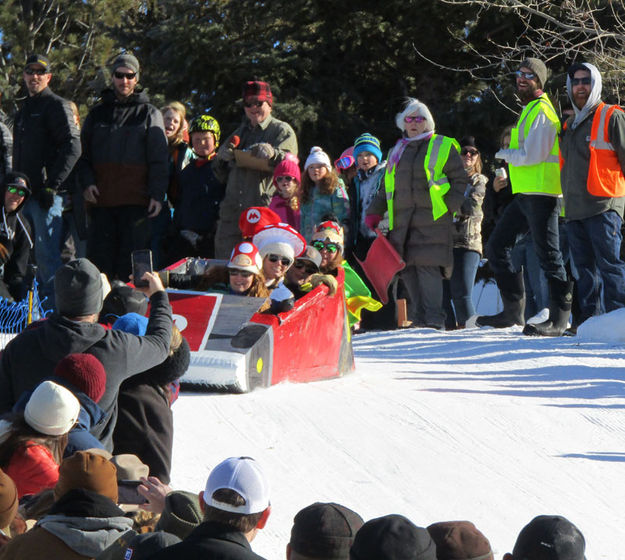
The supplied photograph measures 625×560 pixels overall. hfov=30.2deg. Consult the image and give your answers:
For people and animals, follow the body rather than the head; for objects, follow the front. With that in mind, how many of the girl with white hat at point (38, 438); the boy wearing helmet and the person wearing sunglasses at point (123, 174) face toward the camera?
2

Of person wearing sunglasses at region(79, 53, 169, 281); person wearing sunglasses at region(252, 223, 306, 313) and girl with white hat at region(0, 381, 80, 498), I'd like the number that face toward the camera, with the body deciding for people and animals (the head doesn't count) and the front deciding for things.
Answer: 2

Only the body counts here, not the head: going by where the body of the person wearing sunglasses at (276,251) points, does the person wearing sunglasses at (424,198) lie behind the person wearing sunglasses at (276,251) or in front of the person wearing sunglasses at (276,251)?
behind

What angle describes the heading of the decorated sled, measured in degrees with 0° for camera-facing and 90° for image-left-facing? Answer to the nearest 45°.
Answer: approximately 45°

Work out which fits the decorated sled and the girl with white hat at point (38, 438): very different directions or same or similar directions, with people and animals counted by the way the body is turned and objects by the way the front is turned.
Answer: very different directions

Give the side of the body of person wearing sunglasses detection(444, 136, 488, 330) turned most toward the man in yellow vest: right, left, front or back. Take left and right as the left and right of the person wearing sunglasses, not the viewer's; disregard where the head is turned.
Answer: left

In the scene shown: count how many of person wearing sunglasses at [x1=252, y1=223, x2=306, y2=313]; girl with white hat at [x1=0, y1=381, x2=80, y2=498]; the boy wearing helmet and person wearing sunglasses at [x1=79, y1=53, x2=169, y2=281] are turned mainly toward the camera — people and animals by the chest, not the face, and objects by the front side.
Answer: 3
